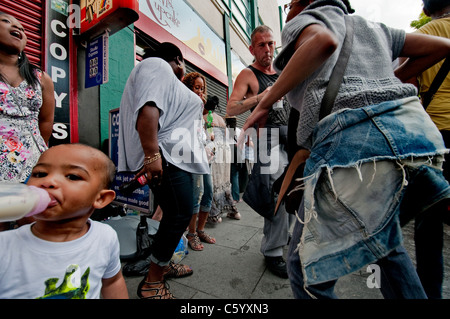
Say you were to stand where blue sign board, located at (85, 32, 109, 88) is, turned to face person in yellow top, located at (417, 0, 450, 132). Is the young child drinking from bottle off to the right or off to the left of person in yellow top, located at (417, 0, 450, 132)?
right

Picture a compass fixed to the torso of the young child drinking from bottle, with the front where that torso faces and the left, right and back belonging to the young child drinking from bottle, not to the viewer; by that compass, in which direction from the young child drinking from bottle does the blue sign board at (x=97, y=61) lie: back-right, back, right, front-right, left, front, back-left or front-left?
back

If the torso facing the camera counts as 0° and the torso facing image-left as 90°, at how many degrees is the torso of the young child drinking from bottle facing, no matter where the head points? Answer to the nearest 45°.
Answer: approximately 0°

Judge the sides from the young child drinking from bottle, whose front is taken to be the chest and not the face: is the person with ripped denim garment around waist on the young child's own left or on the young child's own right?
on the young child's own left

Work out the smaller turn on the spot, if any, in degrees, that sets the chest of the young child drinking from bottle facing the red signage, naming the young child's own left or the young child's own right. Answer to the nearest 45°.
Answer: approximately 180°
